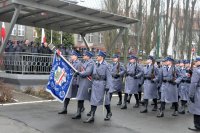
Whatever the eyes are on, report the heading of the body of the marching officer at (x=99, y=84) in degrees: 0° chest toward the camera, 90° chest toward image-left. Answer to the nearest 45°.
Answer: approximately 45°

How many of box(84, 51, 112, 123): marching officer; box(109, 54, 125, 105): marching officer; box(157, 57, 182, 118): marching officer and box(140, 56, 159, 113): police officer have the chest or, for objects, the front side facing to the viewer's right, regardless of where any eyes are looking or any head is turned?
0

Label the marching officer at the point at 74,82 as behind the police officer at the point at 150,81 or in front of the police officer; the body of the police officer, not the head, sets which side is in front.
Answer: in front

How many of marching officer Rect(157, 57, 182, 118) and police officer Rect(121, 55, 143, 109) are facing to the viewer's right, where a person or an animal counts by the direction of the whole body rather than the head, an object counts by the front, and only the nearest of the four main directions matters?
0

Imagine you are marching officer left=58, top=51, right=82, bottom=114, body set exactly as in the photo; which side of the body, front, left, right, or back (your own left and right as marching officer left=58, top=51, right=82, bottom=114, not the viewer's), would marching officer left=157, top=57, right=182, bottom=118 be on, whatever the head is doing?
back

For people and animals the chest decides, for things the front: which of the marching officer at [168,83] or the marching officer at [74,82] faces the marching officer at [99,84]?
the marching officer at [168,83]

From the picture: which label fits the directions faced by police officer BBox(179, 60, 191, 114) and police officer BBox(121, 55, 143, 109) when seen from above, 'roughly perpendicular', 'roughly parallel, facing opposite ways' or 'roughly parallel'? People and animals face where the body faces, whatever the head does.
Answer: roughly parallel

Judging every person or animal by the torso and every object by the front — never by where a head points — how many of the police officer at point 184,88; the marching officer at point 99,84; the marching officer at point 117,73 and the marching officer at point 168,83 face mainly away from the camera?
0

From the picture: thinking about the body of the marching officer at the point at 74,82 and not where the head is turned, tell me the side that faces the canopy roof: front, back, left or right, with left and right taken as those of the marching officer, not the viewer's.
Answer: right

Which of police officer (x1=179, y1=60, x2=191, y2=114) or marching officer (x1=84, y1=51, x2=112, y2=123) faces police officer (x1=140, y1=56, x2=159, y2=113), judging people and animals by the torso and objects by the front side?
police officer (x1=179, y1=60, x2=191, y2=114)

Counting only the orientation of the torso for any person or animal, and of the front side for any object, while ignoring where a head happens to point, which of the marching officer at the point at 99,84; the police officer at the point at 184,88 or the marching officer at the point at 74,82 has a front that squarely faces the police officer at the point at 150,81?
the police officer at the point at 184,88

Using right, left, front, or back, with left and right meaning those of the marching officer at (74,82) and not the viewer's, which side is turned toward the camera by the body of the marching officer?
left

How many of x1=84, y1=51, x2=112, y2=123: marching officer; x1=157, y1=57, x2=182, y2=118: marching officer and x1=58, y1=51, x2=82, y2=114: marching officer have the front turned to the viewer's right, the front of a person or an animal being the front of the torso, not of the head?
0

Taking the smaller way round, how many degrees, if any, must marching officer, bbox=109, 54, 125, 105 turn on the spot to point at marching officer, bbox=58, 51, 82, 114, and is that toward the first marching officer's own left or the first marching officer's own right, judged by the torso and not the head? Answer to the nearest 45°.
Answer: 0° — they already face them

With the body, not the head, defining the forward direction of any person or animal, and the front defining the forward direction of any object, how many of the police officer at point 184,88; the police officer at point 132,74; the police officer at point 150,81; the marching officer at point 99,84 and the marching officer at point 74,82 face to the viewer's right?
0

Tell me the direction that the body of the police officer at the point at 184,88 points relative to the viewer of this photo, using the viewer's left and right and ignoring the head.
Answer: facing the viewer and to the left of the viewer

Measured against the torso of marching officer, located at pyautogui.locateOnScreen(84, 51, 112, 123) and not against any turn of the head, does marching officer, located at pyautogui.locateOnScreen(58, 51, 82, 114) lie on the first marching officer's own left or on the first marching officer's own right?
on the first marching officer's own right
